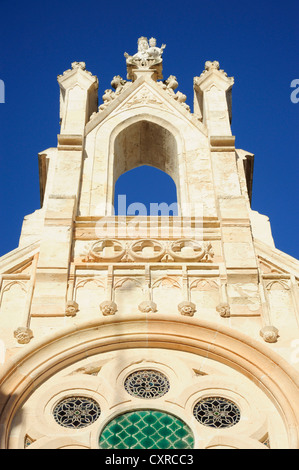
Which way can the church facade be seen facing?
toward the camera
